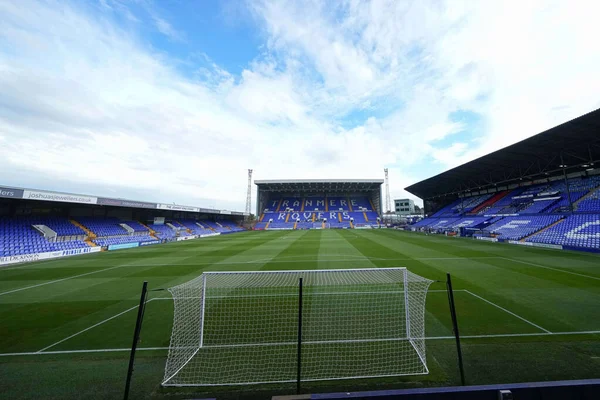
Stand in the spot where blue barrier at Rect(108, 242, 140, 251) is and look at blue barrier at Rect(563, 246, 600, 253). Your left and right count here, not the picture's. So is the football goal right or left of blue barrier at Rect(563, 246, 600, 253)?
right

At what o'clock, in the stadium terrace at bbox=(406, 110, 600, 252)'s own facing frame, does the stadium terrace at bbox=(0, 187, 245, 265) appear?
the stadium terrace at bbox=(0, 187, 245, 265) is roughly at 12 o'clock from the stadium terrace at bbox=(406, 110, 600, 252).

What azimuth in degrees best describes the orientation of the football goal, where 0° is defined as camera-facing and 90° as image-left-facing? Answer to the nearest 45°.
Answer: approximately 180°

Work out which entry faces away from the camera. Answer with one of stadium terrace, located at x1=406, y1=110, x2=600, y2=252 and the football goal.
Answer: the football goal

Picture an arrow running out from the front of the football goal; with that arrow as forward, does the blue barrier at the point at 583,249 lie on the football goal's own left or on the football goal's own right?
on the football goal's own right

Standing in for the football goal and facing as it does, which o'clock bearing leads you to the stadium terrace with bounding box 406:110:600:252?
The stadium terrace is roughly at 2 o'clock from the football goal.

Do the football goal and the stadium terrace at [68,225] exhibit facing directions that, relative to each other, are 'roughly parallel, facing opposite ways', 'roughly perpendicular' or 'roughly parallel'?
roughly perpendicular

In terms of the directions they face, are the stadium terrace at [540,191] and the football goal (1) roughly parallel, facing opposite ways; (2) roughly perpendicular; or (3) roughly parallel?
roughly perpendicular

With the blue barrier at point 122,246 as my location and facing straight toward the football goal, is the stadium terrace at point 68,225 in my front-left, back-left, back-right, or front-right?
back-right

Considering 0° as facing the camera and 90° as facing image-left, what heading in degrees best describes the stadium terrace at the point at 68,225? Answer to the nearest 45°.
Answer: approximately 315°
